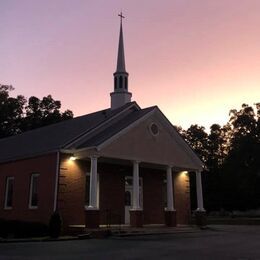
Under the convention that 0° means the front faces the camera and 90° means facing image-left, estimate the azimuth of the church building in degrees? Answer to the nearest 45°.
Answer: approximately 315°

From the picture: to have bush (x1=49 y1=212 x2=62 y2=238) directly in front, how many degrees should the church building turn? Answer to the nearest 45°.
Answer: approximately 90° to its right

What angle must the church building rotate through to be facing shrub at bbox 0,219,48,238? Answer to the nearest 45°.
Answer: approximately 90° to its right
